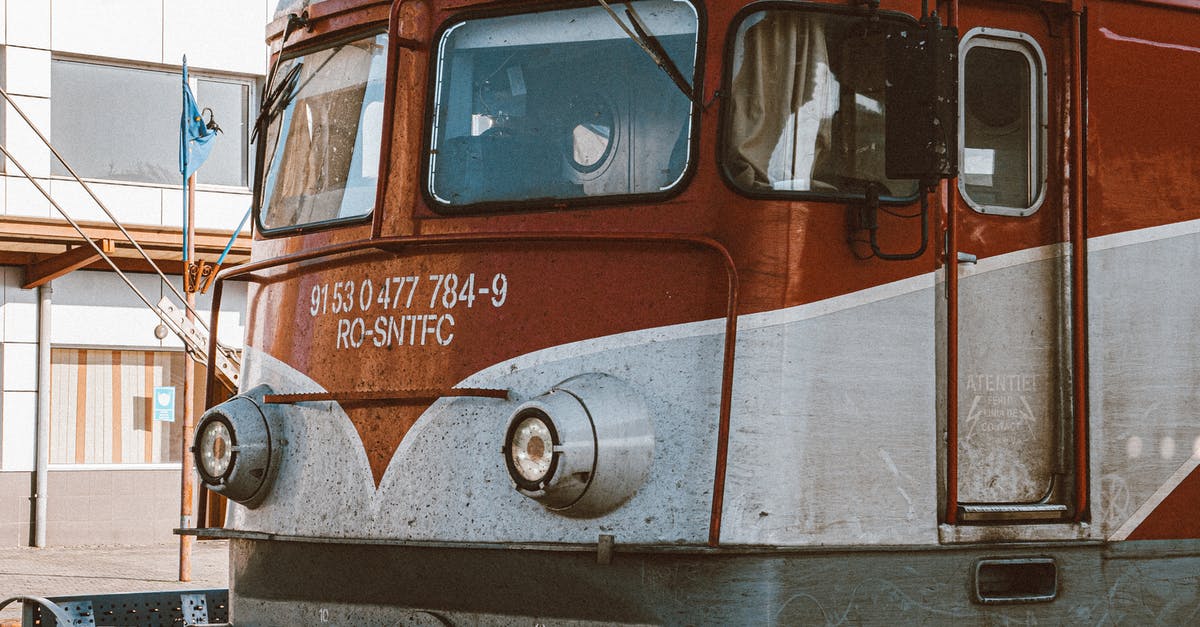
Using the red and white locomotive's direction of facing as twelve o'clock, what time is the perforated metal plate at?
The perforated metal plate is roughly at 2 o'clock from the red and white locomotive.

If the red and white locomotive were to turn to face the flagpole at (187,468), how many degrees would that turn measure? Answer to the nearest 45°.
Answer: approximately 90° to its right

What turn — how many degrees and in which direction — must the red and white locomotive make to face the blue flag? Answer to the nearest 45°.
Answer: approximately 90° to its right

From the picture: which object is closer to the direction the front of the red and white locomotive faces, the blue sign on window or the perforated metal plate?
the perforated metal plate

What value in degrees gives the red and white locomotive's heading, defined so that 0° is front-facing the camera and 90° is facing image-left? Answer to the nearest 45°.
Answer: approximately 45°

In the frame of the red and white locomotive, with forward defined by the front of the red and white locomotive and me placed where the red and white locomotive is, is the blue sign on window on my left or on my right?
on my right

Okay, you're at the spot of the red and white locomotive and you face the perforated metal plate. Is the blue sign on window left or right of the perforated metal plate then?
right
